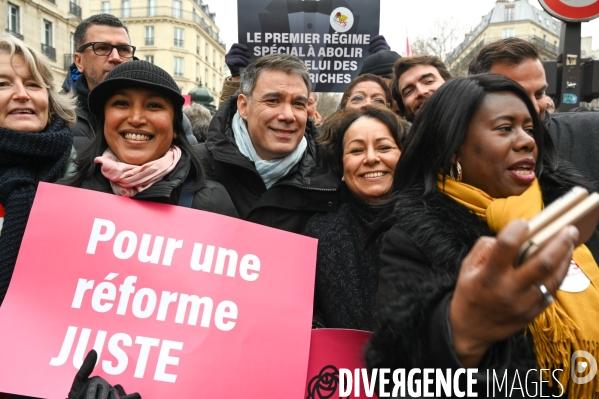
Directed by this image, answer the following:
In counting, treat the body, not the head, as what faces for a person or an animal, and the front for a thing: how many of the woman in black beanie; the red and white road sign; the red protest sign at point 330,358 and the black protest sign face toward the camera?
4

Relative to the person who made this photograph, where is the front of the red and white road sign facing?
facing the viewer

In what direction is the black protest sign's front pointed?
toward the camera

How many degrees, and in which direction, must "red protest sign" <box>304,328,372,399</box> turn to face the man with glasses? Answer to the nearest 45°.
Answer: approximately 135° to its right

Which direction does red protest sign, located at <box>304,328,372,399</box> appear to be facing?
toward the camera
